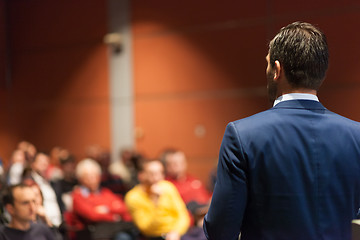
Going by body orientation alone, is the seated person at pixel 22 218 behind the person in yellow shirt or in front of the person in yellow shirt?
in front

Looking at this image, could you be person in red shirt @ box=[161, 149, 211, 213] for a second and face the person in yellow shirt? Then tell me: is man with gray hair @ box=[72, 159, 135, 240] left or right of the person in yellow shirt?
right

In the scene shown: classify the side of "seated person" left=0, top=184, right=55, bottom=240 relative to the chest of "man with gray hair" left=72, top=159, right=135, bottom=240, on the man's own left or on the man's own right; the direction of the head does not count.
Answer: on the man's own right

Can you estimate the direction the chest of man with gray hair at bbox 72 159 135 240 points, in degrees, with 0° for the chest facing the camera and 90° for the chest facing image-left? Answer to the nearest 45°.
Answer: approximately 315°

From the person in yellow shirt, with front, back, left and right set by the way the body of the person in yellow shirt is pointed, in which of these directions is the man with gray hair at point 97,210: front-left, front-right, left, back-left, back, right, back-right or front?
back-right

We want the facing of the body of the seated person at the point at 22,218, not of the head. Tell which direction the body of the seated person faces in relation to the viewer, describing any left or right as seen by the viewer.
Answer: facing the viewer and to the right of the viewer

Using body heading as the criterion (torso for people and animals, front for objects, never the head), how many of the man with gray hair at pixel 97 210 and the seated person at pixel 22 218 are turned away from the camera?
0

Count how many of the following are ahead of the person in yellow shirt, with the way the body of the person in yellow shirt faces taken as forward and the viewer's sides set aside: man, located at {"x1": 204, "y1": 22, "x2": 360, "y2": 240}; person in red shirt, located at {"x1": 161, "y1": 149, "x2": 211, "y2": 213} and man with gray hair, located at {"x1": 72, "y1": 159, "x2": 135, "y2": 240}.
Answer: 1

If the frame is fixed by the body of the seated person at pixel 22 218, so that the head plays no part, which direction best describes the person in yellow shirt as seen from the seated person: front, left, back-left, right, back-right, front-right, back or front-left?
left

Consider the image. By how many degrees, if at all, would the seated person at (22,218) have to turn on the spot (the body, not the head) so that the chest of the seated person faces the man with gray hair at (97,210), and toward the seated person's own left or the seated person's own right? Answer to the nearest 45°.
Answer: approximately 135° to the seated person's own left

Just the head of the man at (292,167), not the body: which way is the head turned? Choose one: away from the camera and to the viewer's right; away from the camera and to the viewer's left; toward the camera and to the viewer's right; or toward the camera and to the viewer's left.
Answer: away from the camera and to the viewer's left

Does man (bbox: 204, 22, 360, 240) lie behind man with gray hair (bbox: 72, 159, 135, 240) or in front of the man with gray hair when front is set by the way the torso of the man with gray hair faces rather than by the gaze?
in front

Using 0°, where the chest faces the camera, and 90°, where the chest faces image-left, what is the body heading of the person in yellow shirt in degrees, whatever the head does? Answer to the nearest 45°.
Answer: approximately 0°
